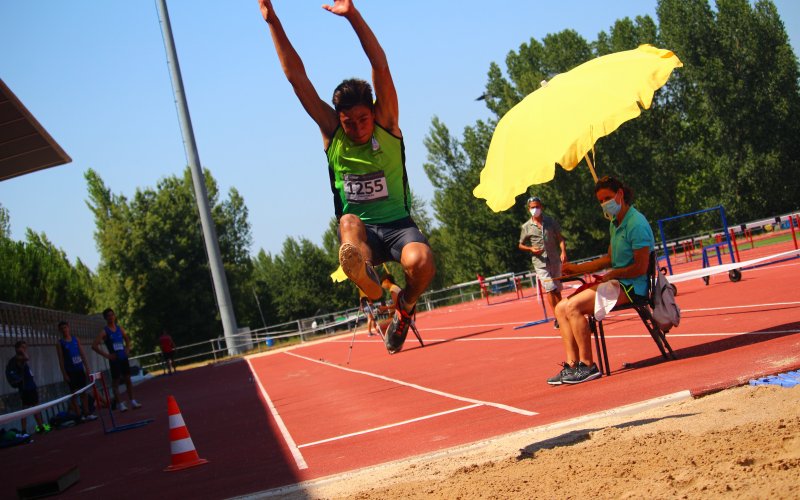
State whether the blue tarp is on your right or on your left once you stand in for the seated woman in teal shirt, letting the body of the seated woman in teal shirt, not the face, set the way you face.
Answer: on your left

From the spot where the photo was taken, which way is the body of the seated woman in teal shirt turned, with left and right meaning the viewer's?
facing to the left of the viewer

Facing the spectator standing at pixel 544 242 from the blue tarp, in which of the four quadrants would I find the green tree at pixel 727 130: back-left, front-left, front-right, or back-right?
front-right

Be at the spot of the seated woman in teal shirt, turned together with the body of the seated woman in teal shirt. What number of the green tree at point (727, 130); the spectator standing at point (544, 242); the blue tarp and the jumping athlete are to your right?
2

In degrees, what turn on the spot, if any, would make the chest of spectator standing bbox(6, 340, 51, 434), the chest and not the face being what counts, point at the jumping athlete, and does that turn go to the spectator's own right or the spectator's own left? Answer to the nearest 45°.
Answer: approximately 45° to the spectator's own right

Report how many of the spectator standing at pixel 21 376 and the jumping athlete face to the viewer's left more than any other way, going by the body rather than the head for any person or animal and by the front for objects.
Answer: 0

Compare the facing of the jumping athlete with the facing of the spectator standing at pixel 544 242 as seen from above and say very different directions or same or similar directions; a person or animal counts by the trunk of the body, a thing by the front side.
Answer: same or similar directions

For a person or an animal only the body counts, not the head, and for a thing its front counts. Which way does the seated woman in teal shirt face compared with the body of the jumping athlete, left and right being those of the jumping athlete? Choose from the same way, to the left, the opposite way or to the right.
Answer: to the right

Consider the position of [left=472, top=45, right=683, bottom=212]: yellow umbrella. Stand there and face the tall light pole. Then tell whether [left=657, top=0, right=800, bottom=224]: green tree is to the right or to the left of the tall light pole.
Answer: right

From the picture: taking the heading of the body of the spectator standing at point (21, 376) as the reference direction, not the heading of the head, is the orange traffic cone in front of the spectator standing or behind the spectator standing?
in front

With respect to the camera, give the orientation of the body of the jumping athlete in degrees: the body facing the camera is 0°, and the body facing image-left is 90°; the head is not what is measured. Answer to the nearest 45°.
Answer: approximately 0°

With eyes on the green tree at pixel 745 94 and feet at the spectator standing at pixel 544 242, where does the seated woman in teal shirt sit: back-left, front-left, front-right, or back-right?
back-right

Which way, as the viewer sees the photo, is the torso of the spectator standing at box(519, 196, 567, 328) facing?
toward the camera

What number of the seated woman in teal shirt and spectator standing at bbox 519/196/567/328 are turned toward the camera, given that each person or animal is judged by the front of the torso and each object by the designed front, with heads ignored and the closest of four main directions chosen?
1
